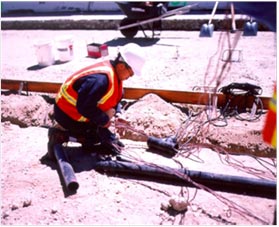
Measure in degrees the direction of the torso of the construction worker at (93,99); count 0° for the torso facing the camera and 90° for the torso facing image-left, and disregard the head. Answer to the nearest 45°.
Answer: approximately 270°

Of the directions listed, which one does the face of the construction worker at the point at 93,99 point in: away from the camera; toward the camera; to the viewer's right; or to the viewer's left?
to the viewer's right
